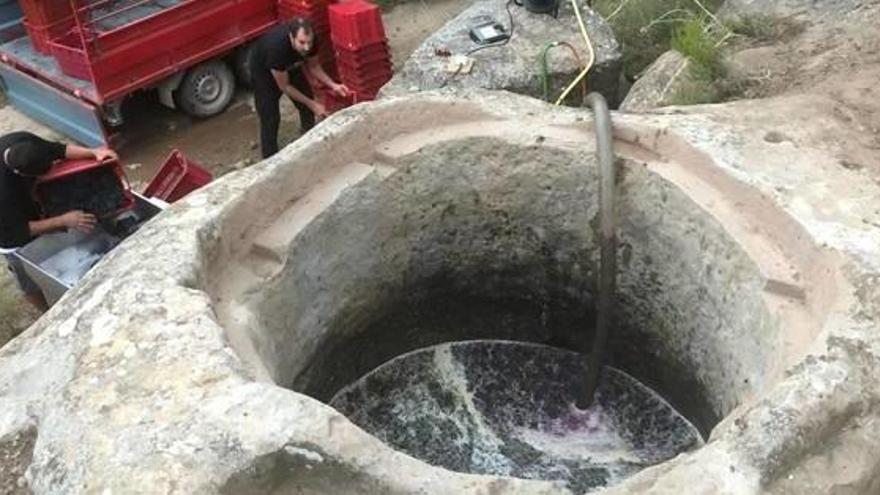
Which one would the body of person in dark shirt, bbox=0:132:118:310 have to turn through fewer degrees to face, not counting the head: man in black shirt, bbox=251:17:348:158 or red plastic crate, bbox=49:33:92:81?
the man in black shirt

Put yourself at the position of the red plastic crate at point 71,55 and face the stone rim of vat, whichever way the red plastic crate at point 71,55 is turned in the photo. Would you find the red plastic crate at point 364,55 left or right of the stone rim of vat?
left

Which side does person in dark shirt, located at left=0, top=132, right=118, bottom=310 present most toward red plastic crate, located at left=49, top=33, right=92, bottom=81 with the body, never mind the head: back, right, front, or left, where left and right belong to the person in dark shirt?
left

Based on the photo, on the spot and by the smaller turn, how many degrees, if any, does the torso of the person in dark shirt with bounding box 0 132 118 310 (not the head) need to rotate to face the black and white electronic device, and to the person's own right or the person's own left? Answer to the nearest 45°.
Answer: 0° — they already face it

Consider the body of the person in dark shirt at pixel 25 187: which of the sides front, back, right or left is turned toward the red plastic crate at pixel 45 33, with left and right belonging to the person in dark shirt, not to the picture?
left

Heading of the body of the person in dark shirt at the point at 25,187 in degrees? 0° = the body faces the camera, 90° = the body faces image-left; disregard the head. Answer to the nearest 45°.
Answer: approximately 270°
